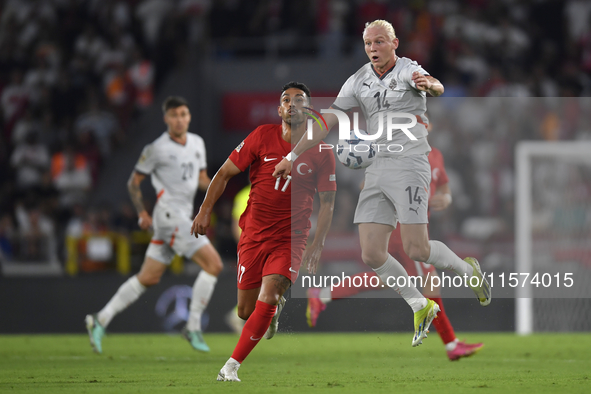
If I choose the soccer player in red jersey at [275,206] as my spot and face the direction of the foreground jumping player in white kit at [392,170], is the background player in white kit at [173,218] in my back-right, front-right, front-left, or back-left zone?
back-left

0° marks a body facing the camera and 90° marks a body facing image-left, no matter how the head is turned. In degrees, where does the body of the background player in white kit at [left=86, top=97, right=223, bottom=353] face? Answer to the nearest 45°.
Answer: approximately 315°

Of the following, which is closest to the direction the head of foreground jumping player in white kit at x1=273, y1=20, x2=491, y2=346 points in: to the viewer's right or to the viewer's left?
to the viewer's left

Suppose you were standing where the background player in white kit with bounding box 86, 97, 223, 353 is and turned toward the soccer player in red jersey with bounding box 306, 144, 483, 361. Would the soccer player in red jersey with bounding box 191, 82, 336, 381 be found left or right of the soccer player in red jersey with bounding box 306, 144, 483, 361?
right

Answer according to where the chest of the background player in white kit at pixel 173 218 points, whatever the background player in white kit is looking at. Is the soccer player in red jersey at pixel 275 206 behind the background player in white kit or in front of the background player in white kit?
in front

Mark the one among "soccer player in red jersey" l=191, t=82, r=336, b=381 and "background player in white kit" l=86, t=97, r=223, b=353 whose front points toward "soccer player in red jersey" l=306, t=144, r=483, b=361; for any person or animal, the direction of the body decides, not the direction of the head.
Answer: the background player in white kit

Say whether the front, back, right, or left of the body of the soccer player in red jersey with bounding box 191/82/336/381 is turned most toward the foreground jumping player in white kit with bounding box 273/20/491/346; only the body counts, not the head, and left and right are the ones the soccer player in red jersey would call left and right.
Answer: left

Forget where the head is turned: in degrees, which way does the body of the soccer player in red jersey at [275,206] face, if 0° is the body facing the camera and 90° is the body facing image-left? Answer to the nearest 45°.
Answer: approximately 0°
